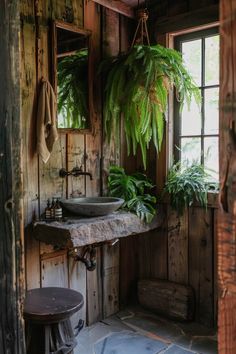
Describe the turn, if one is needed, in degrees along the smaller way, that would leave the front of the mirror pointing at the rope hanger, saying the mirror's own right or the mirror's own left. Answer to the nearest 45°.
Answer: approximately 90° to the mirror's own left

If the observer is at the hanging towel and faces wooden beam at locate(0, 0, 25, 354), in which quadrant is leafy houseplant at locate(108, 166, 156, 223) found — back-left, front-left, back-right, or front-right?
back-left

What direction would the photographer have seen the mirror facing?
facing the viewer and to the right of the viewer

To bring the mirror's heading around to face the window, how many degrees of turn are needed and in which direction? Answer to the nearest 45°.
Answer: approximately 45° to its left

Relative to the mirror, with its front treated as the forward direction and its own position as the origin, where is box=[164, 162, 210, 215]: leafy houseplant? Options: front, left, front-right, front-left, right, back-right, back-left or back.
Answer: front-left

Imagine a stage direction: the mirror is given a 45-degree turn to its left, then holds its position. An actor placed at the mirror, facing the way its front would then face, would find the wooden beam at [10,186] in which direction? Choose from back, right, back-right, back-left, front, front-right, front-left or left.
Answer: right

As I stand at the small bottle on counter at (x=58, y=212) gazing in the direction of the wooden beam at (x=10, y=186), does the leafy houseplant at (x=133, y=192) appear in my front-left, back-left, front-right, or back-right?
back-left

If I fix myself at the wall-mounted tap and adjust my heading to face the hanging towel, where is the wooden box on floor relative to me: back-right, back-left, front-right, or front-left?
back-left
